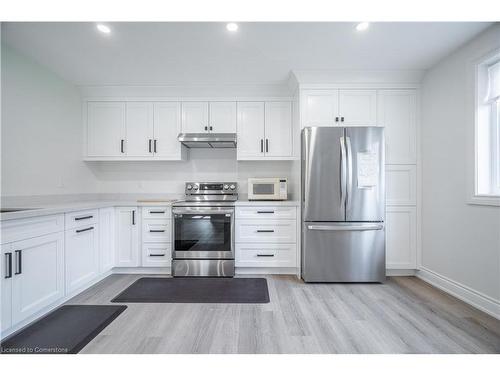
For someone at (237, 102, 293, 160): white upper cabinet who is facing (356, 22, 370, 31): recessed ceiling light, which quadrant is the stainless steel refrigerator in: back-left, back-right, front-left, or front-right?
front-left

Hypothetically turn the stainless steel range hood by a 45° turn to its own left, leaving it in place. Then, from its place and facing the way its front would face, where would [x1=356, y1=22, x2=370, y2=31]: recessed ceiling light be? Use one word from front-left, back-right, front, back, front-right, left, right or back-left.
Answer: front

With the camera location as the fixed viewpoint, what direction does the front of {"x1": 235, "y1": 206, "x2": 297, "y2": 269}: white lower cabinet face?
facing the viewer

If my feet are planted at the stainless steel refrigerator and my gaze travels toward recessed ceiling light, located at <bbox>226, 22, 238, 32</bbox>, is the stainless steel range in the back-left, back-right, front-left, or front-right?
front-right

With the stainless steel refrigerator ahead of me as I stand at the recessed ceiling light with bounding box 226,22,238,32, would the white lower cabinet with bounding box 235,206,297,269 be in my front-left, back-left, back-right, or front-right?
front-left

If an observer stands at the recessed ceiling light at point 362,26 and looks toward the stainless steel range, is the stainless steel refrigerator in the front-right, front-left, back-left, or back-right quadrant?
front-right

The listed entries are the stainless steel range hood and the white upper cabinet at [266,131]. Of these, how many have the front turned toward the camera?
2

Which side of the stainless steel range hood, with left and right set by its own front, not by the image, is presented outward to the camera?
front

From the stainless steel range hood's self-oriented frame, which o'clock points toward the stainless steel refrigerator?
The stainless steel refrigerator is roughly at 10 o'clock from the stainless steel range hood.

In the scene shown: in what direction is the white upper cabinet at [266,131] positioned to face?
toward the camera

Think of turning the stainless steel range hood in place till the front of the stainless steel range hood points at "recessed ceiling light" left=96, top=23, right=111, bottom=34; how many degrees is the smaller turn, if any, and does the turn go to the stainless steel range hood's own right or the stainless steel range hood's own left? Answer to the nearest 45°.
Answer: approximately 45° to the stainless steel range hood's own right
